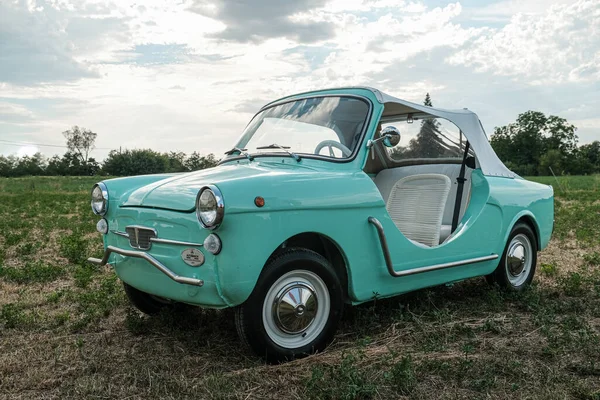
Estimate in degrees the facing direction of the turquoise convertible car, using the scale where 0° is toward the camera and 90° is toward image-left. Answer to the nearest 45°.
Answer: approximately 45°
